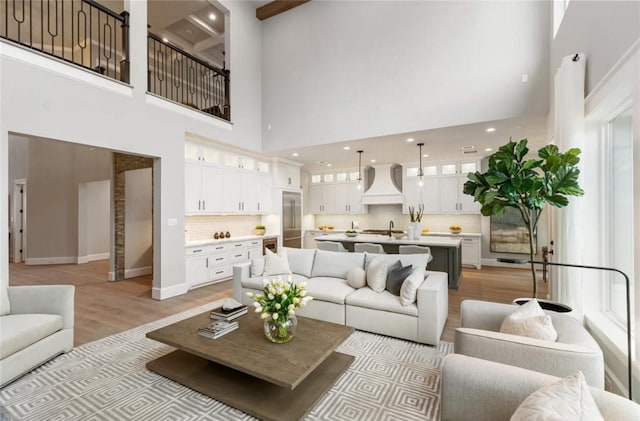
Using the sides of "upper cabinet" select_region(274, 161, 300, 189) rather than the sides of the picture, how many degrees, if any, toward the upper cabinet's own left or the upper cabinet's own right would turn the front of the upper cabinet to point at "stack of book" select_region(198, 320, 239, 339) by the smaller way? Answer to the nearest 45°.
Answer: approximately 45° to the upper cabinet's own right

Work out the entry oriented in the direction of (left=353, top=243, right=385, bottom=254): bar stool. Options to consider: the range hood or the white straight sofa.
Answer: the range hood

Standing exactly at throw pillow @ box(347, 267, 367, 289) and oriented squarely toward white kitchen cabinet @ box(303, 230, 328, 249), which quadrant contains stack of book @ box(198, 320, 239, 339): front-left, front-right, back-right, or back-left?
back-left

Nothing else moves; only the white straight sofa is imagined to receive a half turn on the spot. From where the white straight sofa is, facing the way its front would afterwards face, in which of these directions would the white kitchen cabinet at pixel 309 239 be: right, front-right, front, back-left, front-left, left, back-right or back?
front-left

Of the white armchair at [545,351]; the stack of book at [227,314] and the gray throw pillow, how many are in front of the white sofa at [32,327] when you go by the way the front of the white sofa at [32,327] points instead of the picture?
3

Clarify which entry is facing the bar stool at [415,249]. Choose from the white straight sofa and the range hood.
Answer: the range hood

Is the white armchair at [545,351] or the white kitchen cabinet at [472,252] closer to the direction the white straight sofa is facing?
the white armchair

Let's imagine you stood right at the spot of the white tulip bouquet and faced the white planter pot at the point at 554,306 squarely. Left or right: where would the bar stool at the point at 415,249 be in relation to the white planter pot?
left

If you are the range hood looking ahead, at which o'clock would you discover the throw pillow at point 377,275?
The throw pillow is roughly at 12 o'clock from the range hood.

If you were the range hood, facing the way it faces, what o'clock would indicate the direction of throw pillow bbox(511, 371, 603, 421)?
The throw pillow is roughly at 12 o'clock from the range hood.

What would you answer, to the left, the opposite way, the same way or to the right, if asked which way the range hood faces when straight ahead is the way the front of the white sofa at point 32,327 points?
to the right

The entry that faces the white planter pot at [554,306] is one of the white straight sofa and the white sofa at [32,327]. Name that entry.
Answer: the white sofa

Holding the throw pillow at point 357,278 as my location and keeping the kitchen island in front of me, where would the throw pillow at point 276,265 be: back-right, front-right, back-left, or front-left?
back-left

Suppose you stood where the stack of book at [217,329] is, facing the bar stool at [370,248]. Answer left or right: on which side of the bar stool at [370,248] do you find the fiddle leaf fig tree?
right
